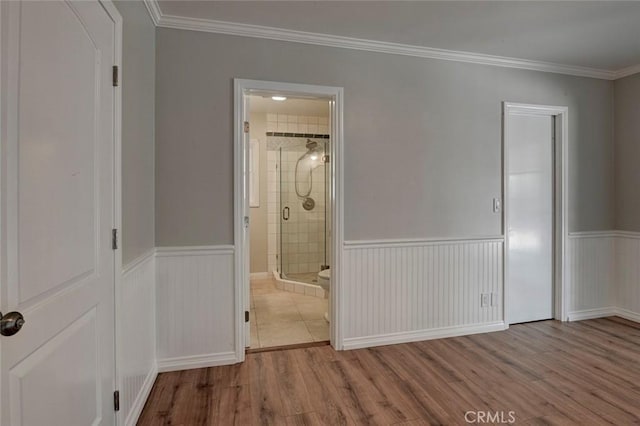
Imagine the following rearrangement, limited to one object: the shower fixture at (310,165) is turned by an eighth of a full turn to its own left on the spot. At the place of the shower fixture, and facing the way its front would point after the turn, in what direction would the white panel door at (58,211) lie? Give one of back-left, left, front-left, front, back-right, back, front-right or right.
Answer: front-right

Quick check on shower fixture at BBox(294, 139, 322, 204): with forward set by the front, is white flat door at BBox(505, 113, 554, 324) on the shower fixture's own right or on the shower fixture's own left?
on the shower fixture's own left

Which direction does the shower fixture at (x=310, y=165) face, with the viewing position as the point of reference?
facing the viewer

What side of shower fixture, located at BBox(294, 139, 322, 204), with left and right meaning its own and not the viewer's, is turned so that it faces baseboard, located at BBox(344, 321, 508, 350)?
front

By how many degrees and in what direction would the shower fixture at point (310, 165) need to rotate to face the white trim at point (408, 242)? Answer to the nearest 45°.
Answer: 0° — it already faces it

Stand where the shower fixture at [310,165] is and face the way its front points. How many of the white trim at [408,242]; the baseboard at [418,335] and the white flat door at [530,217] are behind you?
0
